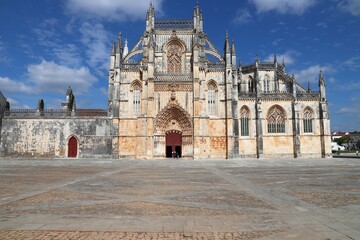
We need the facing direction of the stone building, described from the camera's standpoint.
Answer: facing the viewer

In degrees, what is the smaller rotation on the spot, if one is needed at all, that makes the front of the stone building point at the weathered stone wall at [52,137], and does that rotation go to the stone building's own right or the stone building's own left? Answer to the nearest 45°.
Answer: approximately 90° to the stone building's own right
